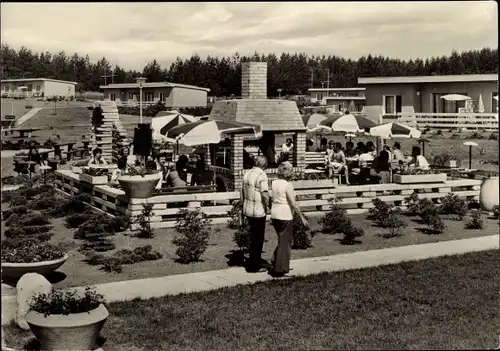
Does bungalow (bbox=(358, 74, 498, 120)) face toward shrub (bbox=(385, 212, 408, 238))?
yes

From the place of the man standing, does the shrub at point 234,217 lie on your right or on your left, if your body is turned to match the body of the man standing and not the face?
on your left

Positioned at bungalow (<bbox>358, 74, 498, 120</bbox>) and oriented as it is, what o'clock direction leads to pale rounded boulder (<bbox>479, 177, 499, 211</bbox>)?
The pale rounded boulder is roughly at 12 o'clock from the bungalow.

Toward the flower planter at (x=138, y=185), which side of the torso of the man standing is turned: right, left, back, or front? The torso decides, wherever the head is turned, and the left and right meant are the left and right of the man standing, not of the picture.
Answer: left

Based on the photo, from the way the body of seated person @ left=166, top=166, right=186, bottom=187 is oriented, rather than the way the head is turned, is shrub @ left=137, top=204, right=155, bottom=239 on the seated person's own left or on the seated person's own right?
on the seated person's own right

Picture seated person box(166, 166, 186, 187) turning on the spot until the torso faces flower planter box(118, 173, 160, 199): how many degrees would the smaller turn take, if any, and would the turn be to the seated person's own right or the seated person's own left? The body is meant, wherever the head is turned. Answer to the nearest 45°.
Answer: approximately 90° to the seated person's own left

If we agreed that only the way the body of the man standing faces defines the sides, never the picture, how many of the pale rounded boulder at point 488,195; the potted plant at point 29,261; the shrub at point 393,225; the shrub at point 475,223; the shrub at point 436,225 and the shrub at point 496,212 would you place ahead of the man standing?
5

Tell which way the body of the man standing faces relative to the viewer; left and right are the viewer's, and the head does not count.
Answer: facing away from the viewer and to the right of the viewer

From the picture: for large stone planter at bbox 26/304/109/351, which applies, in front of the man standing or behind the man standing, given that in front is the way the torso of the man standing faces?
behind

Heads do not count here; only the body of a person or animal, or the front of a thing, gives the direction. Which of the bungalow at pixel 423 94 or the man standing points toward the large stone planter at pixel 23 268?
the bungalow

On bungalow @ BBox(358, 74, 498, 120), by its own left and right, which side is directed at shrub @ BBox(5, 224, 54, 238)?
front

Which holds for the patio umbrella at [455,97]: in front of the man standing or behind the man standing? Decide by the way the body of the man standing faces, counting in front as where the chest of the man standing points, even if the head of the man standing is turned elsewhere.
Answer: in front
